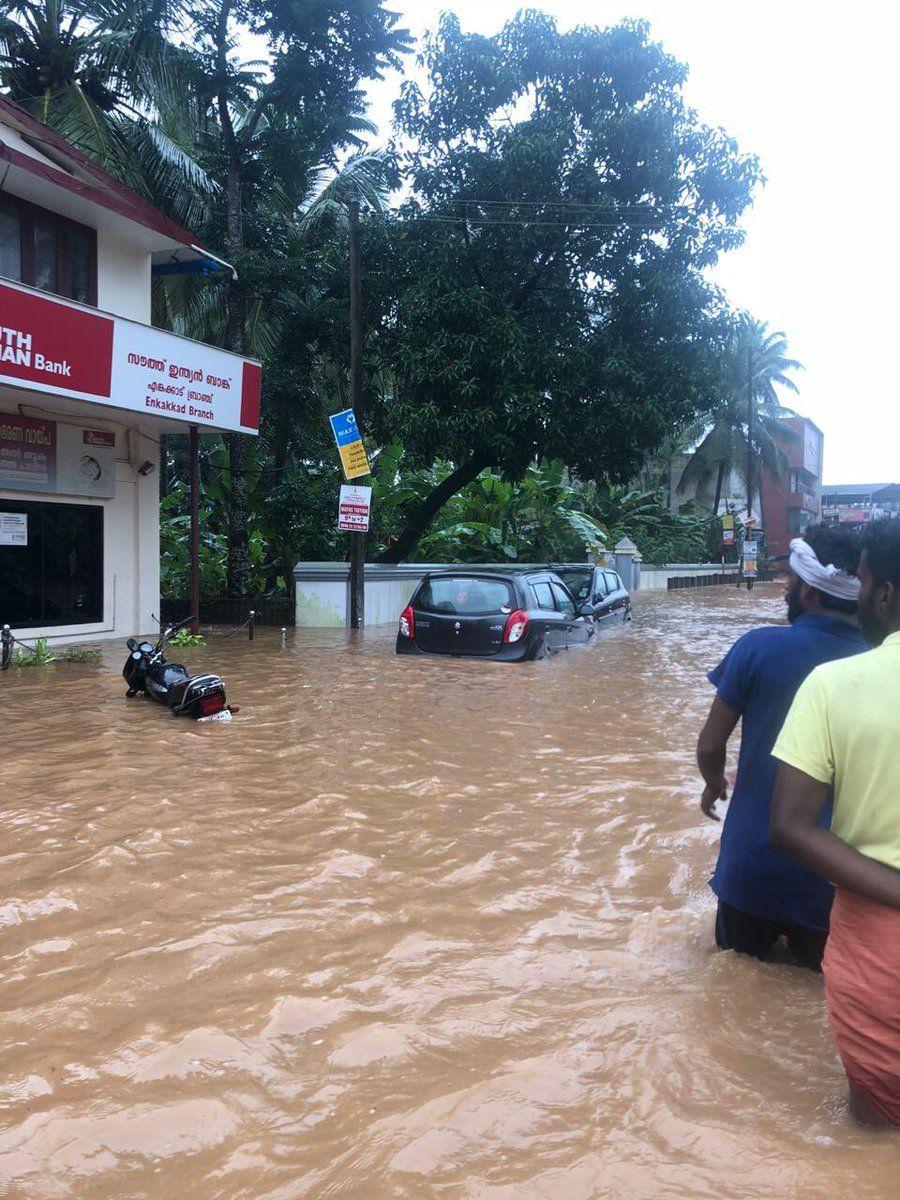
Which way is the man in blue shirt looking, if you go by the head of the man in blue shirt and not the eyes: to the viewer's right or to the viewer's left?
to the viewer's left

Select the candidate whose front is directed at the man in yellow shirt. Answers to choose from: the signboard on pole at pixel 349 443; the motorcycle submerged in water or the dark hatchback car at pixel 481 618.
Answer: the signboard on pole

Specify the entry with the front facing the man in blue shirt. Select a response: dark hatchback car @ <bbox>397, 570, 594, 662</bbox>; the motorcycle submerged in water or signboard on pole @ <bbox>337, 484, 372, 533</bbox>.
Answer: the signboard on pole

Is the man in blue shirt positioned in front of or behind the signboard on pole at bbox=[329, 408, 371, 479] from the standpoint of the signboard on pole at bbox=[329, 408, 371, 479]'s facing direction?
in front

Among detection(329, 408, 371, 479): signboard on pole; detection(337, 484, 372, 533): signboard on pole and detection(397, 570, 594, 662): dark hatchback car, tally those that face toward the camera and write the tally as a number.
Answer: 2

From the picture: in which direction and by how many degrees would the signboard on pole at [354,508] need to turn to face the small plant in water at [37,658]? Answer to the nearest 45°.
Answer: approximately 45° to its right

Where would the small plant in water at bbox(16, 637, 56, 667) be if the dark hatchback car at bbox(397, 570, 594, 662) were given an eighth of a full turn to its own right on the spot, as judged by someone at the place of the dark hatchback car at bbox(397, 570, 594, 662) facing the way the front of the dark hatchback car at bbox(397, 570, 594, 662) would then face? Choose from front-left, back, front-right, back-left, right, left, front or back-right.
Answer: back

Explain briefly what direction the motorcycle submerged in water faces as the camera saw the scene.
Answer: facing away from the viewer and to the left of the viewer

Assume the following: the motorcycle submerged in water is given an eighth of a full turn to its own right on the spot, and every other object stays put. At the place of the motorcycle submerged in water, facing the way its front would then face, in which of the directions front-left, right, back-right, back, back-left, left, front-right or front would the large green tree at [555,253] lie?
front-right

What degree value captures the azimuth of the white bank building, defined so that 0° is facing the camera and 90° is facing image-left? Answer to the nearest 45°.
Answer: approximately 315°

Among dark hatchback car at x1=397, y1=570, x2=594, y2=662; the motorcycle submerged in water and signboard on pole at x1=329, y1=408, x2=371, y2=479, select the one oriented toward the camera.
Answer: the signboard on pole

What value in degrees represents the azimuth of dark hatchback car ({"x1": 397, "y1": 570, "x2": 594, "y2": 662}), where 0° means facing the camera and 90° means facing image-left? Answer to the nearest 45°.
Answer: approximately 225°

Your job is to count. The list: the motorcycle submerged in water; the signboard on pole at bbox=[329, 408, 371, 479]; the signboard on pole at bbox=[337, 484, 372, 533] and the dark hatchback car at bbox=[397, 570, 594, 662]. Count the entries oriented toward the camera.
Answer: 2

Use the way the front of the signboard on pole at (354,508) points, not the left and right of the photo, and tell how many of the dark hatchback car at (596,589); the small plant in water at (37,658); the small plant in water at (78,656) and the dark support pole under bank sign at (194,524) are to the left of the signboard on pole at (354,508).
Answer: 1

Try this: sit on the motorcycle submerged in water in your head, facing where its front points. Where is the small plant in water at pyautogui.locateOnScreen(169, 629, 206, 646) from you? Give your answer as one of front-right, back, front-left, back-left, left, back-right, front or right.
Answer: front-right

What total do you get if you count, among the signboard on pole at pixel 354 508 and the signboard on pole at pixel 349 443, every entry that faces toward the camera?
2

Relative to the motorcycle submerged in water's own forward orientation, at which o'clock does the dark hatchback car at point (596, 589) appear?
The dark hatchback car is roughly at 3 o'clock from the motorcycle submerged in water.
